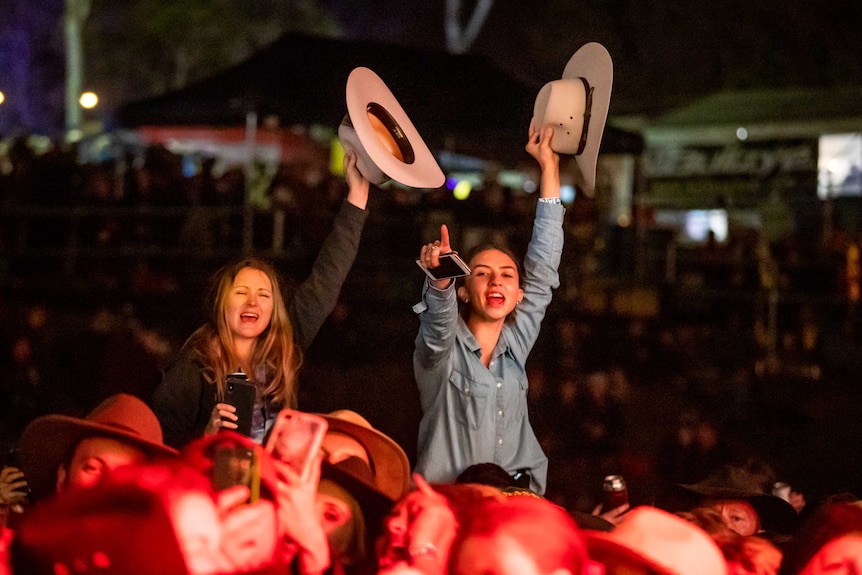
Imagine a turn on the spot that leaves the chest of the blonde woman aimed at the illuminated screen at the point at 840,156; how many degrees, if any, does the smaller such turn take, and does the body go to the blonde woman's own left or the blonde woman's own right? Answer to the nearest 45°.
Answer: approximately 135° to the blonde woman's own left

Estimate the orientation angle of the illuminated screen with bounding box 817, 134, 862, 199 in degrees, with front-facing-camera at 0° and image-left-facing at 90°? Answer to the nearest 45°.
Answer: approximately 0°
